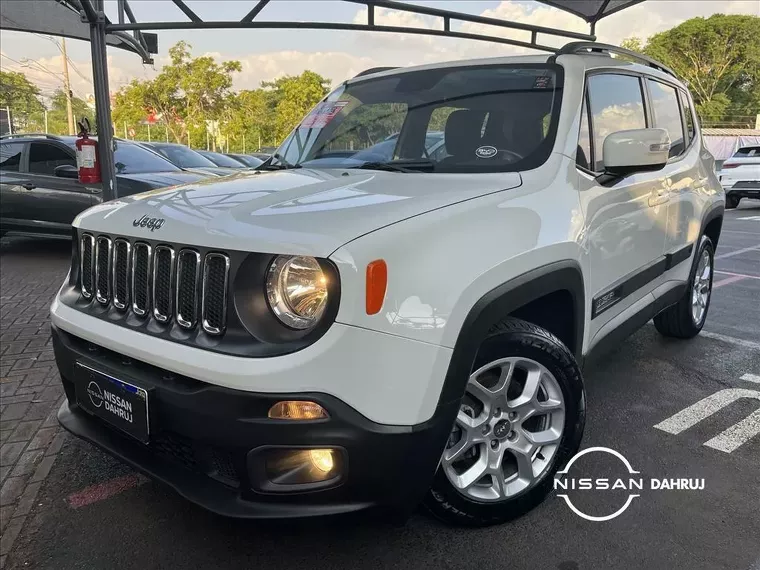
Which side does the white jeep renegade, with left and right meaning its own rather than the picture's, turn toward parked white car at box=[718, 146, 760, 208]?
back

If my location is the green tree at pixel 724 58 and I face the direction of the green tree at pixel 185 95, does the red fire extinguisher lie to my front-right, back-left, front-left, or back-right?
front-left

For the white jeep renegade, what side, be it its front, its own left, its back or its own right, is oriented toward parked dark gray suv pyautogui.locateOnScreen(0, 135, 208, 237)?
right

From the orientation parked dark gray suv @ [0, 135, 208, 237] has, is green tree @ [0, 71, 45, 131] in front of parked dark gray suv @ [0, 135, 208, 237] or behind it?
behind

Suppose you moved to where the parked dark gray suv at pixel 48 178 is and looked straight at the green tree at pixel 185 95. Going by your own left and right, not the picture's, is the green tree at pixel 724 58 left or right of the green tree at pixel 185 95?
right

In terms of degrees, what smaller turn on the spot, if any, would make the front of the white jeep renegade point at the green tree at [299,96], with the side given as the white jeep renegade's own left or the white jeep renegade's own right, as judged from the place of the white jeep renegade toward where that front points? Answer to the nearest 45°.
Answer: approximately 135° to the white jeep renegade's own right

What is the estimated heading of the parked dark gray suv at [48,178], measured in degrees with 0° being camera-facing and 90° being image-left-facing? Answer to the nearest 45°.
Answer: approximately 315°

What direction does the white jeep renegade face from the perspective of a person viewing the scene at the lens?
facing the viewer and to the left of the viewer

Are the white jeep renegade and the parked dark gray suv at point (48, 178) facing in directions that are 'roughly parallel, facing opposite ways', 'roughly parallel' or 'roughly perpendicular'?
roughly perpendicular

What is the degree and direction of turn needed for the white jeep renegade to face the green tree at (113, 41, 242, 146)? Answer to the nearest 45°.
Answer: approximately 135° to its right

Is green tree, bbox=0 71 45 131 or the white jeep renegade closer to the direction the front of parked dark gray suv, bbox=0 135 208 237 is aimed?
the white jeep renegade

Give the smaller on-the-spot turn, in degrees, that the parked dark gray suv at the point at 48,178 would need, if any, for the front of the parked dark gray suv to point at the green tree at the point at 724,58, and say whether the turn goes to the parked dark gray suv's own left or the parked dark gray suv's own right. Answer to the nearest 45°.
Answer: approximately 90° to the parked dark gray suv's own left

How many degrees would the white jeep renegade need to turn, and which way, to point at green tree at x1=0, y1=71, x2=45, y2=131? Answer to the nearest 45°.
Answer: approximately 90° to its right

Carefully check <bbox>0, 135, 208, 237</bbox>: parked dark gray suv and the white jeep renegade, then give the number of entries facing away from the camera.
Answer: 0
